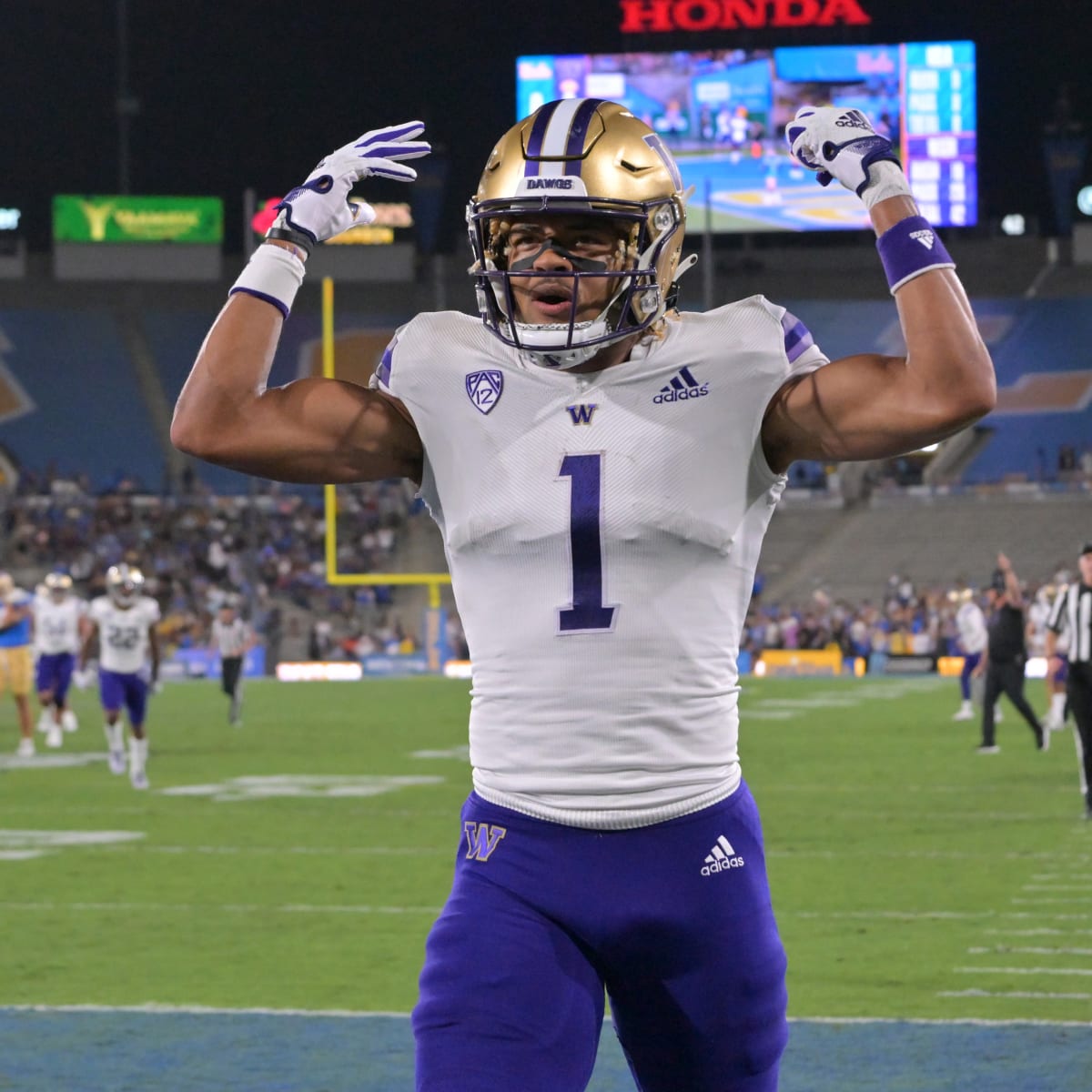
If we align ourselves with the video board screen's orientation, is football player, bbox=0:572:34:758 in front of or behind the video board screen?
in front

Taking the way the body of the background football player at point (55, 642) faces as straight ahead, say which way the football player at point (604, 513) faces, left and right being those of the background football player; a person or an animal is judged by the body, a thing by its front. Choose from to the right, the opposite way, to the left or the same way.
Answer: the same way

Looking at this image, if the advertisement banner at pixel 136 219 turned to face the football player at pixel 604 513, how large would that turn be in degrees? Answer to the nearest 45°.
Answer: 0° — it already faces them

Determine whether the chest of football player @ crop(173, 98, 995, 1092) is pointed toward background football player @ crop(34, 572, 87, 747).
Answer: no

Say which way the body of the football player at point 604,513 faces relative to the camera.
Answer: toward the camera

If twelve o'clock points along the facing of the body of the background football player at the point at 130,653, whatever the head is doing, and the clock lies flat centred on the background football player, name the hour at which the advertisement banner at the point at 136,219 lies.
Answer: The advertisement banner is roughly at 6 o'clock from the background football player.

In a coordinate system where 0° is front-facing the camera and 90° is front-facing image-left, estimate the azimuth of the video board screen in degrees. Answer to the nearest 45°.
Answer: approximately 0°

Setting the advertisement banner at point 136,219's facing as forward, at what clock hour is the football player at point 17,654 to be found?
The football player is roughly at 12 o'clock from the advertisement banner.

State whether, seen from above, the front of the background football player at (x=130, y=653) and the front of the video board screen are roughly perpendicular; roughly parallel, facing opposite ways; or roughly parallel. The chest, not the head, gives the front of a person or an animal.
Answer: roughly parallel

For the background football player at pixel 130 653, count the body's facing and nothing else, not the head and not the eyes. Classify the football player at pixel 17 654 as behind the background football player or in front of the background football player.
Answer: behind

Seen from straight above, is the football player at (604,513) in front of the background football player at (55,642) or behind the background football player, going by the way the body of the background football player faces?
in front

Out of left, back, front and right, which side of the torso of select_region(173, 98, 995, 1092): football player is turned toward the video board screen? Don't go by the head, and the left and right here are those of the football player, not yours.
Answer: back

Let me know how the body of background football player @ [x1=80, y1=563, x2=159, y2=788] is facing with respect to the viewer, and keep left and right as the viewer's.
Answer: facing the viewer

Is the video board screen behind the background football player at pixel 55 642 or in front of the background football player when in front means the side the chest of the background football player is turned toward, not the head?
behind

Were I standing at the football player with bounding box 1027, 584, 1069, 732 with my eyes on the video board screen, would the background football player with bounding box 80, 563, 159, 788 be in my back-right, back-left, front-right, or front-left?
back-left

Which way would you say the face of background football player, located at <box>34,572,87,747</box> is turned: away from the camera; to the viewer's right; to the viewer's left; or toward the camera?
toward the camera

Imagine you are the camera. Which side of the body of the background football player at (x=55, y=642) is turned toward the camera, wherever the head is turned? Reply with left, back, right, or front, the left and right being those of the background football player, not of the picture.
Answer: front
